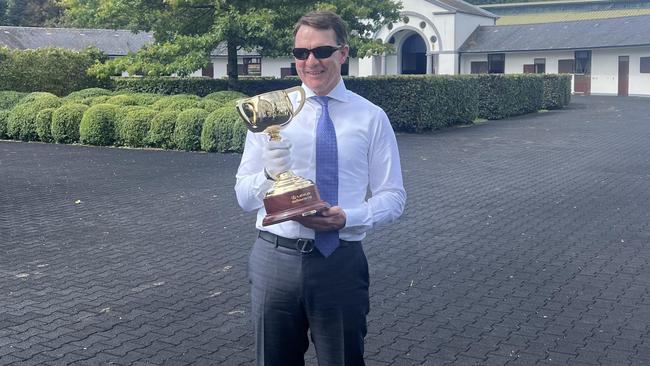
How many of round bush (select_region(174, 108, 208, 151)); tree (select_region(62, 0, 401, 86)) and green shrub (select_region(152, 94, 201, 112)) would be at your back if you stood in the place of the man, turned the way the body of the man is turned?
3

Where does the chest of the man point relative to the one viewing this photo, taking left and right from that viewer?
facing the viewer

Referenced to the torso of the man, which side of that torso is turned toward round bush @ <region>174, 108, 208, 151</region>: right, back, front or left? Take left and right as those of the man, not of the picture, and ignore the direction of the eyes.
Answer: back

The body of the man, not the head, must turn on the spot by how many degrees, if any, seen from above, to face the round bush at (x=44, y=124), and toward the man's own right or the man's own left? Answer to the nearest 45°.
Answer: approximately 180°

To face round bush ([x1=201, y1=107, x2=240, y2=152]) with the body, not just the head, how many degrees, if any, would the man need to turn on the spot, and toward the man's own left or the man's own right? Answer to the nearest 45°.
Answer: approximately 180°

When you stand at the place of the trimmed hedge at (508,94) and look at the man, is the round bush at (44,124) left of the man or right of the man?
right

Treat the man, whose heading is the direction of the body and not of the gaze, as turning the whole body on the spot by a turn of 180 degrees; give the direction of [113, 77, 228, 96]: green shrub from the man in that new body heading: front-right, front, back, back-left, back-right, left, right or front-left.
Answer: front

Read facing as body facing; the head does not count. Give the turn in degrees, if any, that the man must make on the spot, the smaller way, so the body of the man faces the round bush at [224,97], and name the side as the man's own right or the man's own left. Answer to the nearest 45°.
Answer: approximately 180°

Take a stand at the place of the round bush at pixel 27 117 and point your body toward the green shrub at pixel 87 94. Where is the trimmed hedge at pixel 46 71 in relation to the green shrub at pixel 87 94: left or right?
left

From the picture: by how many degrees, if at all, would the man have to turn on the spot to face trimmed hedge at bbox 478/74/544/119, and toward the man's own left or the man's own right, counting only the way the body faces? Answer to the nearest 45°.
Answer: approximately 180°

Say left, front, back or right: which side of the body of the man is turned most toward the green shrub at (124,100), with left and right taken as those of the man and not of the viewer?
back

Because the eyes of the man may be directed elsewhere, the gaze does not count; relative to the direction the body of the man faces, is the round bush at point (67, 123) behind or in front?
behind

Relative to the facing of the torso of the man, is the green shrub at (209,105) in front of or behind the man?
behind

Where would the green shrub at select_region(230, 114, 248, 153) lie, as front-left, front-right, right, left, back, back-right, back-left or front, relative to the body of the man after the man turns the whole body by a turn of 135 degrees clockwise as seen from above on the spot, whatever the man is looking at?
front-right
